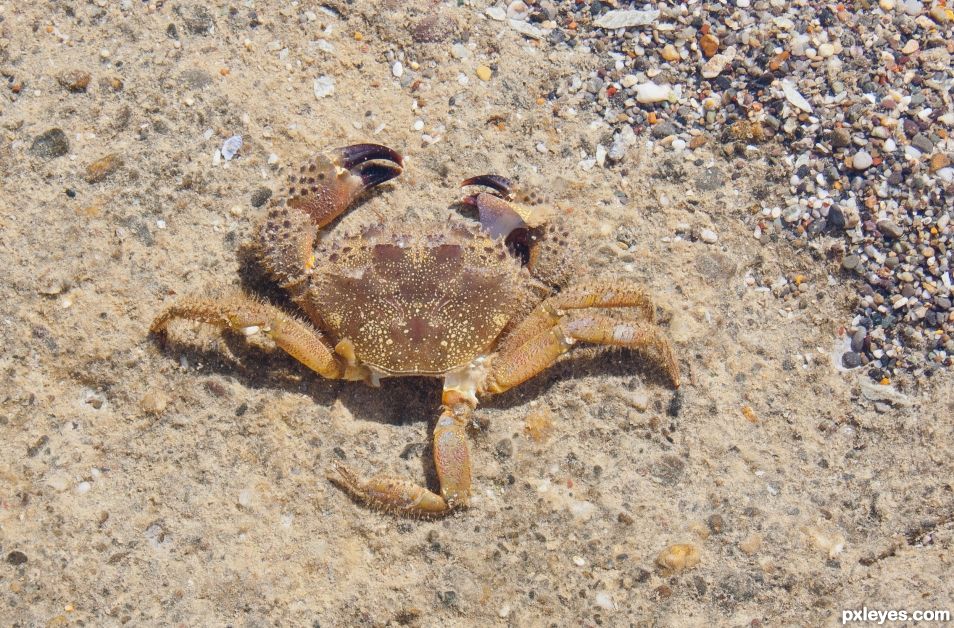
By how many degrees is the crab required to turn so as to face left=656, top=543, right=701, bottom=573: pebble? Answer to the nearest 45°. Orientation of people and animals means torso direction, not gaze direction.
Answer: approximately 135° to its right

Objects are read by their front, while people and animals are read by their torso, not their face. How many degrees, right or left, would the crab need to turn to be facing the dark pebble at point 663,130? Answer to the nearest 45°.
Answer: approximately 45° to its right

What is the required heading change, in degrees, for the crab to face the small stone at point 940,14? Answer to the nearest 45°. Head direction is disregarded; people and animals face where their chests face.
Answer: approximately 45° to its right

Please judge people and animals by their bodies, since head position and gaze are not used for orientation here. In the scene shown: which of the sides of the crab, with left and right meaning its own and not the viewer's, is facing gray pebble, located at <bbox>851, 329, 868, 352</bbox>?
right

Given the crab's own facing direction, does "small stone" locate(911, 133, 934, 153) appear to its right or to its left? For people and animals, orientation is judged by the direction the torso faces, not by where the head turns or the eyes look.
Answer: on its right

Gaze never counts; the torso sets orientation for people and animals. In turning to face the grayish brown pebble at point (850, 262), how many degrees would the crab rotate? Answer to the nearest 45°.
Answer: approximately 90° to its right

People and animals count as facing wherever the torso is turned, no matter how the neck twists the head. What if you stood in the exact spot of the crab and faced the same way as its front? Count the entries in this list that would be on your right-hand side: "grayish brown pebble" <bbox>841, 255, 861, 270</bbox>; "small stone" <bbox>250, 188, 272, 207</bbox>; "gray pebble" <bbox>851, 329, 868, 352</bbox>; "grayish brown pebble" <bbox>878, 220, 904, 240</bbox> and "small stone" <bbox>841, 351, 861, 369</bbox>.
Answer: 4

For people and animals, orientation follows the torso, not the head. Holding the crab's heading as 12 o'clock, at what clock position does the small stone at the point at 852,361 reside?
The small stone is roughly at 3 o'clock from the crab.

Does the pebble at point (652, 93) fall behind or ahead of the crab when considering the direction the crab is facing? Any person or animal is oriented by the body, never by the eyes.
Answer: ahead

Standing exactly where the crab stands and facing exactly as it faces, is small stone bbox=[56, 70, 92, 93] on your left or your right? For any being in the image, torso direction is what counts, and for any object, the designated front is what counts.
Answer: on your left

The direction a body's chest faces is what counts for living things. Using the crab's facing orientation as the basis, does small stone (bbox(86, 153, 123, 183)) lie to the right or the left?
on its left

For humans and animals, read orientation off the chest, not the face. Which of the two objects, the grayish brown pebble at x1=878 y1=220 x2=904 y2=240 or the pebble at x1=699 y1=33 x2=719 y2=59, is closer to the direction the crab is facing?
the pebble

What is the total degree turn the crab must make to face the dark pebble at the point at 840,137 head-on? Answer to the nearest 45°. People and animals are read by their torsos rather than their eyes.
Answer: approximately 45° to its right

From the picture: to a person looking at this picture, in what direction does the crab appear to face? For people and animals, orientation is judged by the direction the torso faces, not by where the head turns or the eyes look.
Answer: facing away from the viewer

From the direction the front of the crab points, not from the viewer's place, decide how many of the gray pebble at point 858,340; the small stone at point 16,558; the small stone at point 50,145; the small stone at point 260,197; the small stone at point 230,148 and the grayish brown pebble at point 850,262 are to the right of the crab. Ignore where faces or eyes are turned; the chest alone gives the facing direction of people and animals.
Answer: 2

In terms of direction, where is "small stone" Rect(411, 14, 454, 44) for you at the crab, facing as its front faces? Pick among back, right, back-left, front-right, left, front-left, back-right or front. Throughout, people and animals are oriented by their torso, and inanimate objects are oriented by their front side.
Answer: front

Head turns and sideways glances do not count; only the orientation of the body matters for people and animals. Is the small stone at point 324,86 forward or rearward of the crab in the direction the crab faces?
forward

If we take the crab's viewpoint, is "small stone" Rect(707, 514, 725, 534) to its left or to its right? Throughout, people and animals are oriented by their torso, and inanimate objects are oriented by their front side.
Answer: on its right
